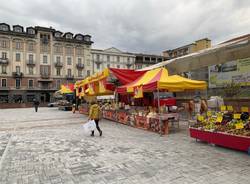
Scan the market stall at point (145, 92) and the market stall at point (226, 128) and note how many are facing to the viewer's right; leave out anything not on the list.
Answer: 0

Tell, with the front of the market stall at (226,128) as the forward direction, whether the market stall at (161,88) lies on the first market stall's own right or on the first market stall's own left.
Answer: on the first market stall's own right

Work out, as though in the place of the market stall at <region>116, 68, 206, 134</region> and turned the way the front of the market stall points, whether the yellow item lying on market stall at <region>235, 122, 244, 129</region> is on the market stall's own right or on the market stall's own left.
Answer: on the market stall's own left

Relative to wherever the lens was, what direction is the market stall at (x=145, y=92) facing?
facing the viewer and to the left of the viewer

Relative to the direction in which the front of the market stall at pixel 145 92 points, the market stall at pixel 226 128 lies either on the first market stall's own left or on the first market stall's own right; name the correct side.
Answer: on the first market stall's own left

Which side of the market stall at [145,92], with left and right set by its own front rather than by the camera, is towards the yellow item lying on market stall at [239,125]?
left

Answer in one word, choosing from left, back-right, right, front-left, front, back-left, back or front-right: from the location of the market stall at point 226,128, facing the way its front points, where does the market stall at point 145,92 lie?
right
